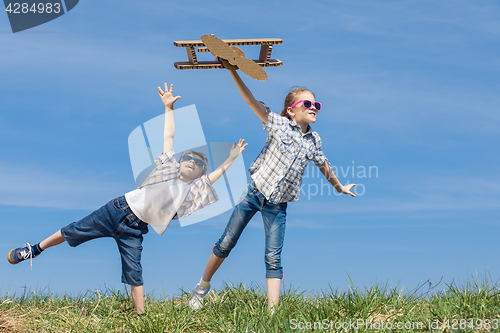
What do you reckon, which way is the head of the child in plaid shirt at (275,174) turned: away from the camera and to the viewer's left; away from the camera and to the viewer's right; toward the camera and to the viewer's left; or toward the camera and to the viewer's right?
toward the camera and to the viewer's right

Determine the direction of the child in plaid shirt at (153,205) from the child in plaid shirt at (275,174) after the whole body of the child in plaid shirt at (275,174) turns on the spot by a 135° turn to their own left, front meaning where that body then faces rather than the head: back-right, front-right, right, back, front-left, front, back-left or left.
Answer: left
